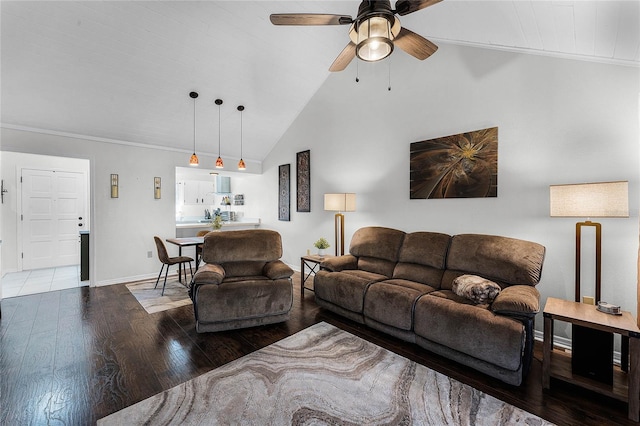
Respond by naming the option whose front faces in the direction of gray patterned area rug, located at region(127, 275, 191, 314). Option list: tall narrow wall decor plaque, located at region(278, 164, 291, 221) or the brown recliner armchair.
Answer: the tall narrow wall decor plaque

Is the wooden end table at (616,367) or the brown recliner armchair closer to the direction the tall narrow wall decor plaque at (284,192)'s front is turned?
the brown recliner armchair

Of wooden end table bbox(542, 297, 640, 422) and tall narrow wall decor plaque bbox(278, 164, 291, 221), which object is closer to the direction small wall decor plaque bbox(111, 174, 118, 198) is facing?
the wooden end table

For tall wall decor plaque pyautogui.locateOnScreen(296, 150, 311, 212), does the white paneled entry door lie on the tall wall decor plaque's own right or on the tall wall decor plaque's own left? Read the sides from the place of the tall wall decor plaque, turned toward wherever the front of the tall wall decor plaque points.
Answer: on the tall wall decor plaque's own right

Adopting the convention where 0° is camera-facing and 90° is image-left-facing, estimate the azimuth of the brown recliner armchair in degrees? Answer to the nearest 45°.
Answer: approximately 0°

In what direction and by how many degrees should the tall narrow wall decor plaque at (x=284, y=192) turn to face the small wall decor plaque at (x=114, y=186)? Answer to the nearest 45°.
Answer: approximately 45° to its right

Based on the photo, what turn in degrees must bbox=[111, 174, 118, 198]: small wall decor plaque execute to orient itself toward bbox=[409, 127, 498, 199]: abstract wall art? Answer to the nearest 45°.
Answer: approximately 45° to its left

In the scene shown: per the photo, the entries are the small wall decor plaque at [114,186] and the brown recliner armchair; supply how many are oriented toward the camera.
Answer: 2

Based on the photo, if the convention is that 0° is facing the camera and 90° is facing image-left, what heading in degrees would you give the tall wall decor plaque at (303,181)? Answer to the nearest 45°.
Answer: approximately 45°

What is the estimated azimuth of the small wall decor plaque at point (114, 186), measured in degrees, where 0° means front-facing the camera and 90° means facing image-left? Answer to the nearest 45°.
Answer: approximately 0°

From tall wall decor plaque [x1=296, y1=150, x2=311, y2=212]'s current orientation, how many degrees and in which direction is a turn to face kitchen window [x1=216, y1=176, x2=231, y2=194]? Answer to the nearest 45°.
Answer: approximately 90° to its right

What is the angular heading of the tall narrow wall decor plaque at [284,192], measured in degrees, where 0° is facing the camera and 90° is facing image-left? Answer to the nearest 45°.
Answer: approximately 45°

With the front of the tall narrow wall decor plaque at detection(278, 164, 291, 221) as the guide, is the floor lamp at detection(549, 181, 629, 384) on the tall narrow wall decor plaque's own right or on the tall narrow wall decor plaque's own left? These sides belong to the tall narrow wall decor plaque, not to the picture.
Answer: on the tall narrow wall decor plaque's own left

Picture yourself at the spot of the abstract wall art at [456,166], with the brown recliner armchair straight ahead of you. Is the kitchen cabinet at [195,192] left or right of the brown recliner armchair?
right
